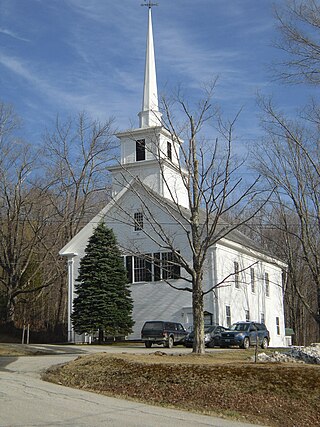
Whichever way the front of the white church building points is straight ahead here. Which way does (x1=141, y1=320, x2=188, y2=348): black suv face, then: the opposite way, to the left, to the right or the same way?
the opposite way

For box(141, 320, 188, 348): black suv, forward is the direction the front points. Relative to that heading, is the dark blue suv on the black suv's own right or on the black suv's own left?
on the black suv's own right

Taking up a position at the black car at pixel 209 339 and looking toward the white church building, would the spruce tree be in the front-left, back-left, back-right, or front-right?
front-left

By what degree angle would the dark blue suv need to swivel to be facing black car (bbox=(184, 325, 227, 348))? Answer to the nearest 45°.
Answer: approximately 45° to its right

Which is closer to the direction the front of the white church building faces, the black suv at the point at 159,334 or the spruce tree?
the spruce tree

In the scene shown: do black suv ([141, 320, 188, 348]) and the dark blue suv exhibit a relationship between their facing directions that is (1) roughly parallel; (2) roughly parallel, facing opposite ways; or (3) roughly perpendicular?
roughly parallel, facing opposite ways

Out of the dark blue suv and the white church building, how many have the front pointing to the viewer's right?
0

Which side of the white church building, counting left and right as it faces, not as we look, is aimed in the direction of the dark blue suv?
left

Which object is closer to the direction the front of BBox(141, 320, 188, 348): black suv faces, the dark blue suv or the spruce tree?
the dark blue suv

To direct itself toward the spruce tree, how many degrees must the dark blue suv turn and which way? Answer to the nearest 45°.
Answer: approximately 45° to its right

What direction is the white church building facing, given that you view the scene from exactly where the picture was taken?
facing the viewer and to the left of the viewer

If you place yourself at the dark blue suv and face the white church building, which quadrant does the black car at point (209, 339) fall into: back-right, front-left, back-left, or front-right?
front-left

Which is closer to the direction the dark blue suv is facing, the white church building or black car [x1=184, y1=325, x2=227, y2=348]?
the black car

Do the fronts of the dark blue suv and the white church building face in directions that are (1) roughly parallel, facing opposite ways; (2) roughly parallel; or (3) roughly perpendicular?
roughly parallel

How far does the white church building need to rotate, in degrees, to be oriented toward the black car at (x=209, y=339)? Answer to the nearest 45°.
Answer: approximately 90° to its left

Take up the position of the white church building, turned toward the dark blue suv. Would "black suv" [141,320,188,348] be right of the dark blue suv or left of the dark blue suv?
right

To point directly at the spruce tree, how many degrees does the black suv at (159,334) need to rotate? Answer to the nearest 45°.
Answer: approximately 90° to its left
